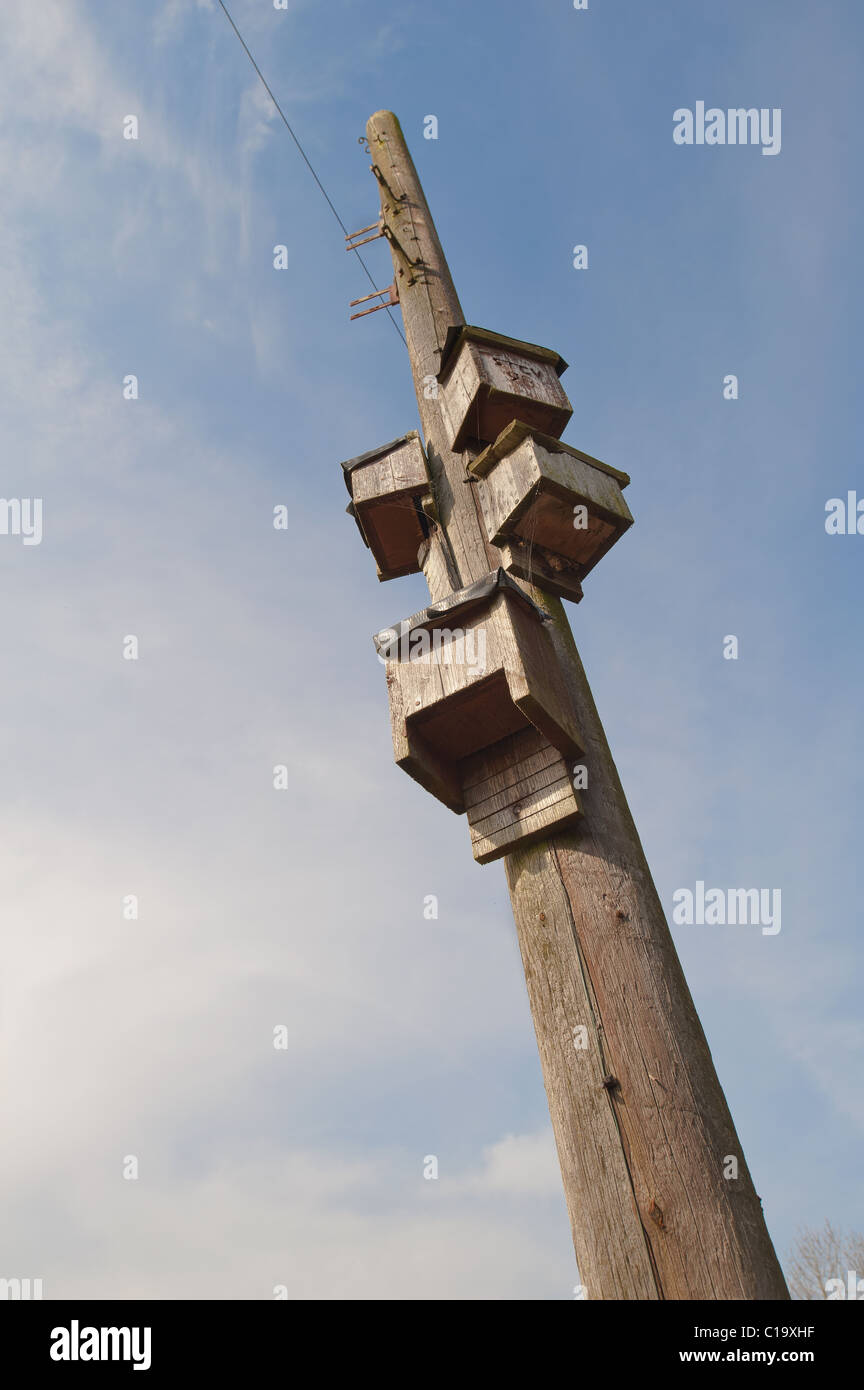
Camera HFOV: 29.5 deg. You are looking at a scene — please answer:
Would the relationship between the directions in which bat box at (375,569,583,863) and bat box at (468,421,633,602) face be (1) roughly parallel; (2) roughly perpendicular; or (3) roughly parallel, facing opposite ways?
roughly perpendicular

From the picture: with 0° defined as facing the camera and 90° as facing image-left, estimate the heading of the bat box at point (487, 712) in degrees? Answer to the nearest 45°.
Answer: approximately 45°
